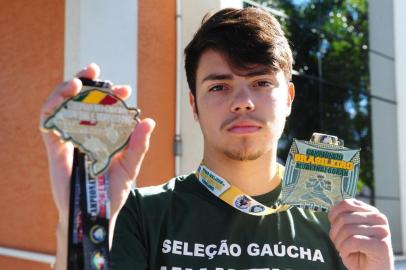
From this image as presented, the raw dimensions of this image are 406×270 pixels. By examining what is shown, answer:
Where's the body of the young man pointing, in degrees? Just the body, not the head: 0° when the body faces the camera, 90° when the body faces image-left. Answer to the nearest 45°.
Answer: approximately 0°
